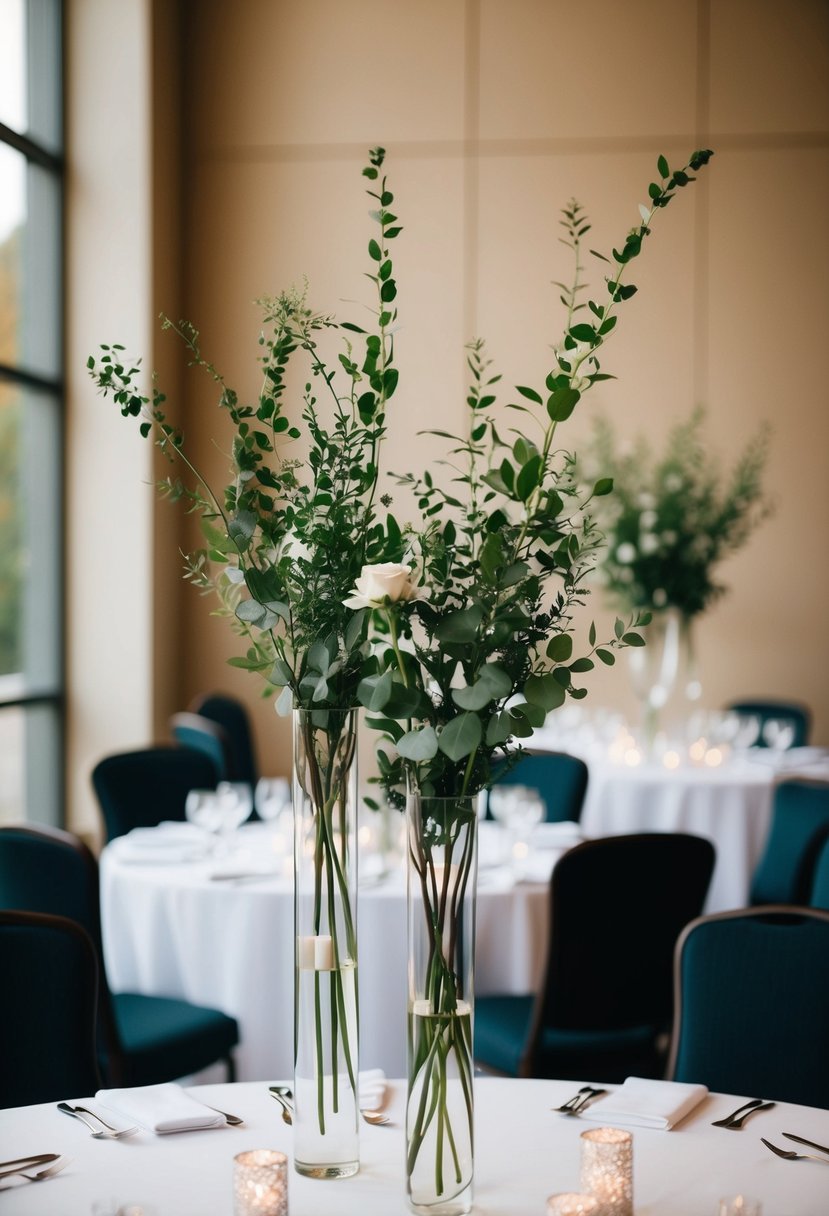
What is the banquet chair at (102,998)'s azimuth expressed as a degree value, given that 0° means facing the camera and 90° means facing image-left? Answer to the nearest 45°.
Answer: approximately 225°

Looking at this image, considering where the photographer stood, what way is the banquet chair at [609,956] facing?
facing away from the viewer and to the left of the viewer

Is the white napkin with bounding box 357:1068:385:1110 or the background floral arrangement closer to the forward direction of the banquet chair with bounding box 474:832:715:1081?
the background floral arrangement

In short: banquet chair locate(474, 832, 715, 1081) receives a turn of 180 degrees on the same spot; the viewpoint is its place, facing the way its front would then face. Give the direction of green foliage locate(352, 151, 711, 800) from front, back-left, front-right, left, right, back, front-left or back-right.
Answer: front-right

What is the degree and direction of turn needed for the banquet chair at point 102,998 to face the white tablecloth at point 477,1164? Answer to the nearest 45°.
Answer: approximately 135° to its right

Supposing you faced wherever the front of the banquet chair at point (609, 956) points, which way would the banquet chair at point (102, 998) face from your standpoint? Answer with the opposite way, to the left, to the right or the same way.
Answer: to the right

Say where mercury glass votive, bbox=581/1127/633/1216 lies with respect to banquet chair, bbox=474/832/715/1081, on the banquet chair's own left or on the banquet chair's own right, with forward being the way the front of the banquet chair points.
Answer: on the banquet chair's own left

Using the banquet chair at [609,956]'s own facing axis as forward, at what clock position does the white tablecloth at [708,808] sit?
The white tablecloth is roughly at 2 o'clock from the banquet chair.

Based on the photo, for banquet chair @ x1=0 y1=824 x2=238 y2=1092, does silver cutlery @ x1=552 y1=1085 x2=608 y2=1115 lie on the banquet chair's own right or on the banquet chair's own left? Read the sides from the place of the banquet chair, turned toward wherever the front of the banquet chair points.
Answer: on the banquet chair's own right

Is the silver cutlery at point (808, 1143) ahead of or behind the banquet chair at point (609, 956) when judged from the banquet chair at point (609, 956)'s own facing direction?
behind

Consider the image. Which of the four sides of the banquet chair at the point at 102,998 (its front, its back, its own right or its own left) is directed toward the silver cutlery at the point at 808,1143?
right

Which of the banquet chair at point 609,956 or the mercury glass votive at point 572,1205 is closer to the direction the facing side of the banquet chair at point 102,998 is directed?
the banquet chair

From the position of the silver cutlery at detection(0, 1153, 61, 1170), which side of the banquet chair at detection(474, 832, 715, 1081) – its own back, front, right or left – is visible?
left
